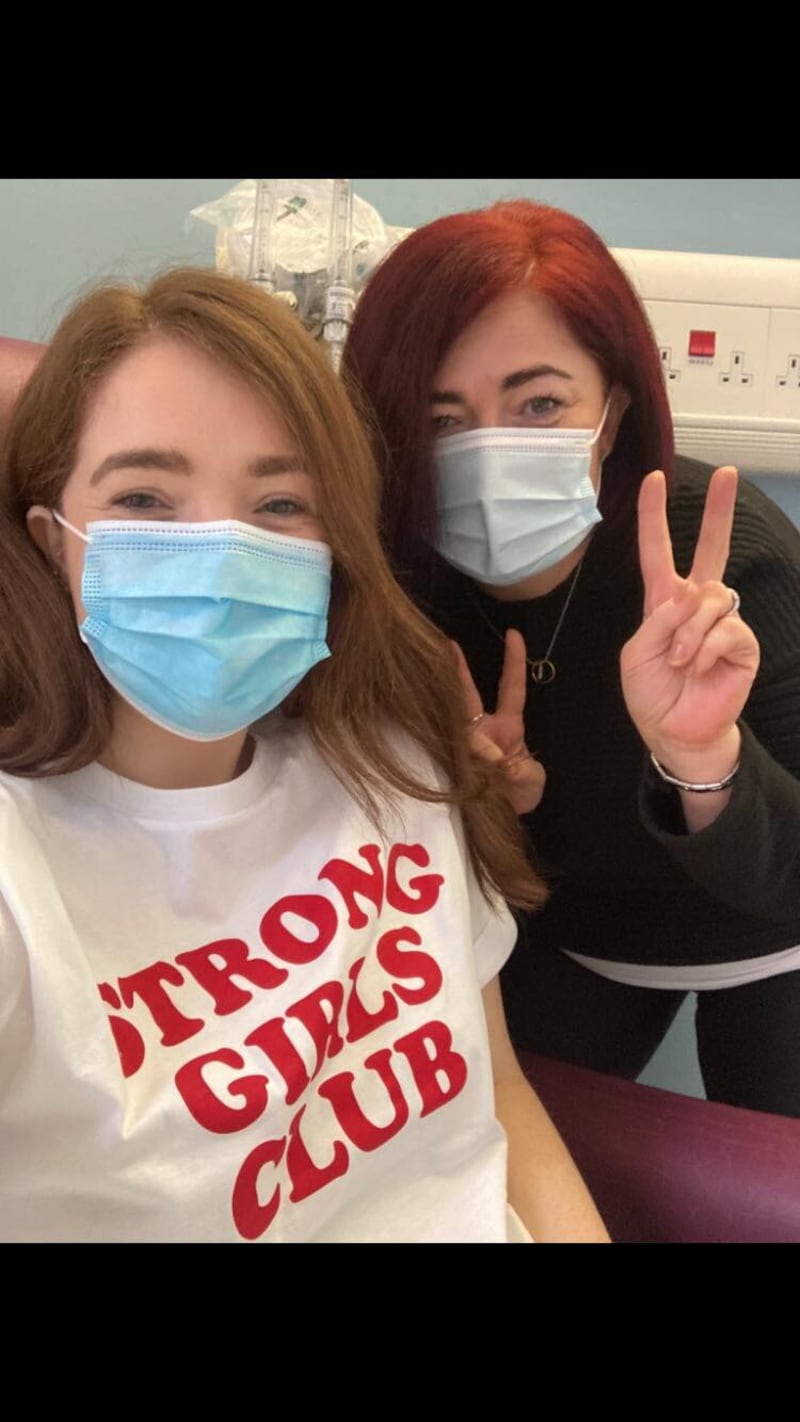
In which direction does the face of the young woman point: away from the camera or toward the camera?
toward the camera

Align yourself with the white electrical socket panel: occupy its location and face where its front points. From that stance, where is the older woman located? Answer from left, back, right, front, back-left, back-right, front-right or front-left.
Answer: front

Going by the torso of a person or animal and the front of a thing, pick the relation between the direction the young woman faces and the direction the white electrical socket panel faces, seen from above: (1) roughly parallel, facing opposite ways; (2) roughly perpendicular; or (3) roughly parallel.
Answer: roughly parallel

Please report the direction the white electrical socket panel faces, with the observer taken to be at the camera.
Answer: facing the viewer

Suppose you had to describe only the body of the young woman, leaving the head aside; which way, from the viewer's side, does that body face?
toward the camera

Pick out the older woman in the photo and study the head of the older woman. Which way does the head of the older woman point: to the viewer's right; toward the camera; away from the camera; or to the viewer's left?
toward the camera

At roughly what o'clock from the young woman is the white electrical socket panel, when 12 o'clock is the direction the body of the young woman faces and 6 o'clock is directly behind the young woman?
The white electrical socket panel is roughly at 7 o'clock from the young woman.

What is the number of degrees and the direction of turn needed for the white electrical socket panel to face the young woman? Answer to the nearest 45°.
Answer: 0° — it already faces them

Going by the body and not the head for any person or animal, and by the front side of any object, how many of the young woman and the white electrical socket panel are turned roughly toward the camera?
2
